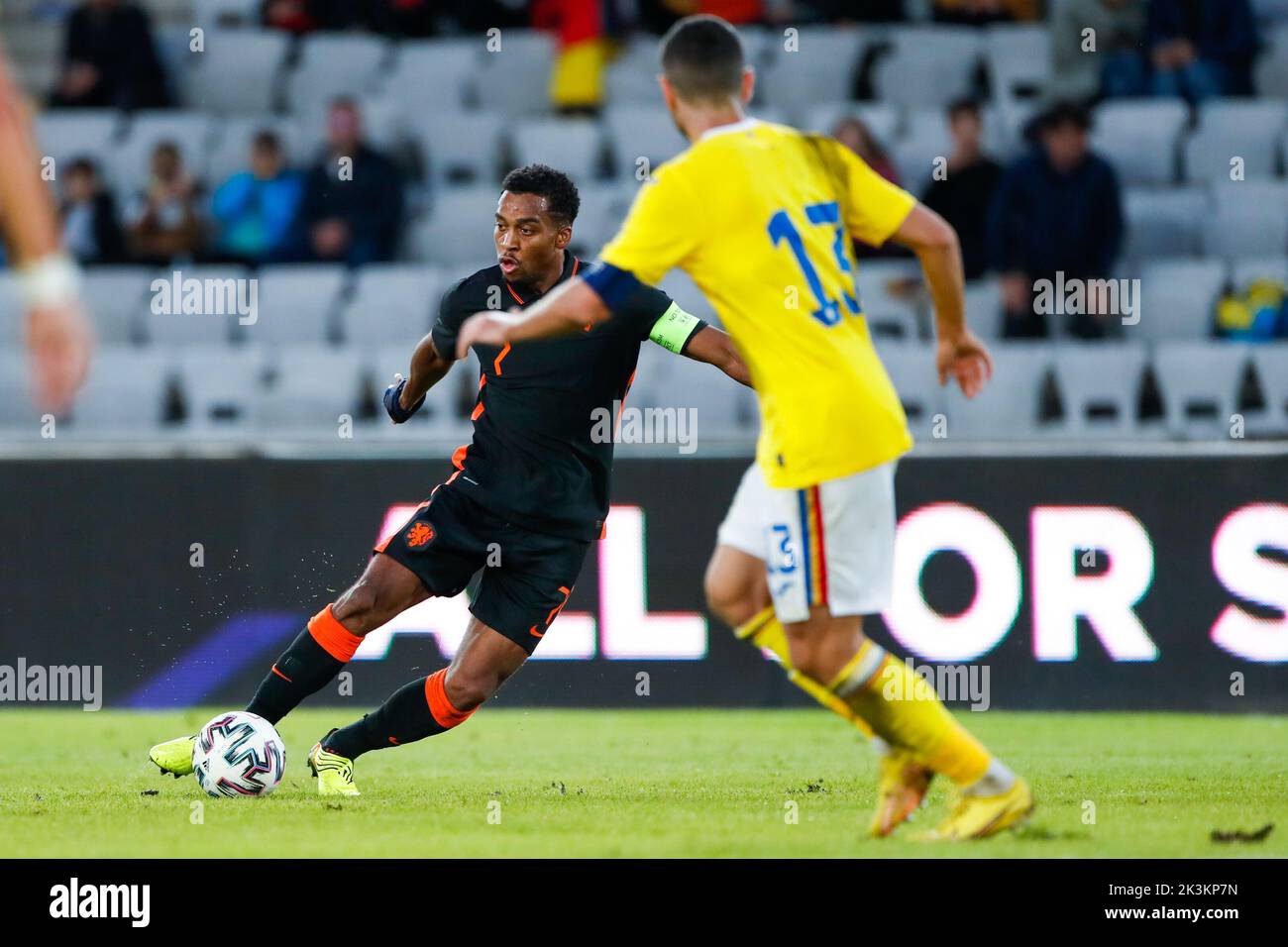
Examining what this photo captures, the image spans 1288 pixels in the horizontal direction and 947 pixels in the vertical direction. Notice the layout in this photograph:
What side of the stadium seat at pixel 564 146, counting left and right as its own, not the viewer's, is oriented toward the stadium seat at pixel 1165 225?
left

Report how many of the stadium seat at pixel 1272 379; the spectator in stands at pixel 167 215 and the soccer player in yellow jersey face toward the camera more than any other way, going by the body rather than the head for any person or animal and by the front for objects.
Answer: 2

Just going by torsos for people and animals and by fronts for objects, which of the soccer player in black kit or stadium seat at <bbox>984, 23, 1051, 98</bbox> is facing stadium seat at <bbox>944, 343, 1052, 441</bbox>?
stadium seat at <bbox>984, 23, 1051, 98</bbox>

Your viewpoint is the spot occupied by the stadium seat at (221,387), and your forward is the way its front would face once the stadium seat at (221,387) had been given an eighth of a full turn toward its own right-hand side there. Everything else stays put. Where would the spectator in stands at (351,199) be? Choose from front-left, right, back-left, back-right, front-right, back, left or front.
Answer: back

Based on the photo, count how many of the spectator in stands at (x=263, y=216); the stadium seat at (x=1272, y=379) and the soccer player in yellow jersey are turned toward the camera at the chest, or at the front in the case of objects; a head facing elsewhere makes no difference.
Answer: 2

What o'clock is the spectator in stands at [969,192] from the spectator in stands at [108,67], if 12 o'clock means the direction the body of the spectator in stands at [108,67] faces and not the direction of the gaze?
the spectator in stands at [969,192] is roughly at 10 o'clock from the spectator in stands at [108,67].

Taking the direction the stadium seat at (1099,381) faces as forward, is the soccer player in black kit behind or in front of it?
in front

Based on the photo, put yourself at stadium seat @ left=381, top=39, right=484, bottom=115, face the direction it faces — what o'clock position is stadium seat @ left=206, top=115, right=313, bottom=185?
stadium seat @ left=206, top=115, right=313, bottom=185 is roughly at 2 o'clock from stadium seat @ left=381, top=39, right=484, bottom=115.

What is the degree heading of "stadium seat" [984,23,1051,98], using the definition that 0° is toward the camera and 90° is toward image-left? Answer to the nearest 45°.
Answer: approximately 0°

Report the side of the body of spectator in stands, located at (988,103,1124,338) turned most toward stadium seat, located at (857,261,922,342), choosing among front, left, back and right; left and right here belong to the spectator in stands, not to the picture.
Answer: right

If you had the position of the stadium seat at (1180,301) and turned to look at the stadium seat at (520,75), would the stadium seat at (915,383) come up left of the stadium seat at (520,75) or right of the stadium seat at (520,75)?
left

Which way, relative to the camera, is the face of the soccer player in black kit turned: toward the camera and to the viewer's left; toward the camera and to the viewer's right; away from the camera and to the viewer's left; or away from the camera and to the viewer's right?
toward the camera and to the viewer's left

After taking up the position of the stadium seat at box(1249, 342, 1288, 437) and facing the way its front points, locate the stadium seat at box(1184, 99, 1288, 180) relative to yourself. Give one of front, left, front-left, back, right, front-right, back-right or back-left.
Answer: back

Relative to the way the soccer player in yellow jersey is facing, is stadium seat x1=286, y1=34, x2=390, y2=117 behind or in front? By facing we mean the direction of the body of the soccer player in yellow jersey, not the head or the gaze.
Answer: in front

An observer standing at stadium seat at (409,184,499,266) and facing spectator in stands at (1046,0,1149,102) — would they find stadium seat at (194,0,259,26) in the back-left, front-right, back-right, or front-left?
back-left
